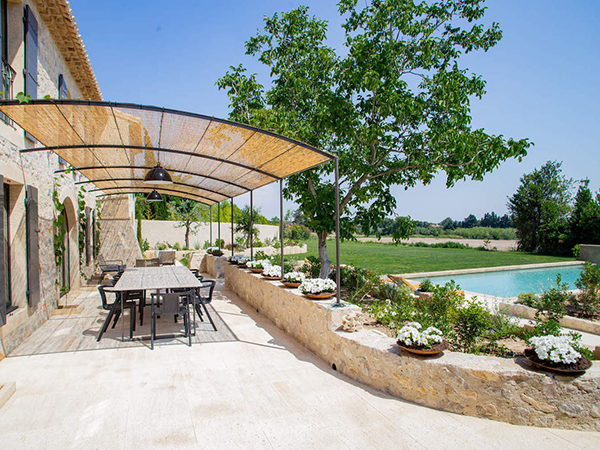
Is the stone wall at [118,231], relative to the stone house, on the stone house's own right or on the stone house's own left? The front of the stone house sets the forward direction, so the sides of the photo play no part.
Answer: on the stone house's own left

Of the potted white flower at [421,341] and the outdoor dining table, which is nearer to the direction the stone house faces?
the outdoor dining table

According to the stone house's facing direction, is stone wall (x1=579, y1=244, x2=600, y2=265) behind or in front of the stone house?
in front

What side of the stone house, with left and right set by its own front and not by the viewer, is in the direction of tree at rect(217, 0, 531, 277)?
front

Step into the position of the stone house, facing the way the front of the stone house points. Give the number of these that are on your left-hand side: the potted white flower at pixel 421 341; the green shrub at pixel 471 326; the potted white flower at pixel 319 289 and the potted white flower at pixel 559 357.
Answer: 0

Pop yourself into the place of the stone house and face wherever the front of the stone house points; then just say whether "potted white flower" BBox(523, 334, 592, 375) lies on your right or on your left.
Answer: on your right

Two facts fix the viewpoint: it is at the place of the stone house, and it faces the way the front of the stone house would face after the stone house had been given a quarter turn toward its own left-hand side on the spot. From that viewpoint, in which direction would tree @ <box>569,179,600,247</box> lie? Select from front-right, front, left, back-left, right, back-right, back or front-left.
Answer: right

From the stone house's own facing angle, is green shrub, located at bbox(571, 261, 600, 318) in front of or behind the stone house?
in front

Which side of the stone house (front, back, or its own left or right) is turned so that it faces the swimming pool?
front

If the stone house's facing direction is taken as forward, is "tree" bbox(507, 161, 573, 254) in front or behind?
in front

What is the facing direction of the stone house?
to the viewer's right

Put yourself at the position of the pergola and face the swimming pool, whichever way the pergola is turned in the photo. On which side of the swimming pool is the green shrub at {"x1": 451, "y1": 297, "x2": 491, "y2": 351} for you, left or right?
right
